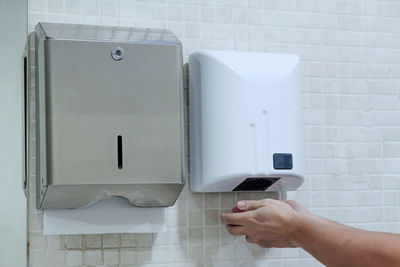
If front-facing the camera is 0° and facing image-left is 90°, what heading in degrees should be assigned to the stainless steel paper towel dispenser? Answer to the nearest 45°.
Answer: approximately 0°
